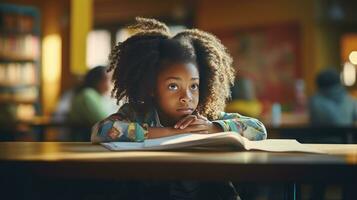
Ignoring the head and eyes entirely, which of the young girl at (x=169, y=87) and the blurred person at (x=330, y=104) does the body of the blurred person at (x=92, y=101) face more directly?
the blurred person

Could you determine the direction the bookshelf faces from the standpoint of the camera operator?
facing the viewer and to the right of the viewer

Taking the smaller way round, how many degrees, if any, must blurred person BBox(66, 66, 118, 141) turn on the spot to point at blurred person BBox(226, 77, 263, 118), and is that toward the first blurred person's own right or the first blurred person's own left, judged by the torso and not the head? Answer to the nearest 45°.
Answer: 0° — they already face them

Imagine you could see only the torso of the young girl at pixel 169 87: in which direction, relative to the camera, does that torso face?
toward the camera

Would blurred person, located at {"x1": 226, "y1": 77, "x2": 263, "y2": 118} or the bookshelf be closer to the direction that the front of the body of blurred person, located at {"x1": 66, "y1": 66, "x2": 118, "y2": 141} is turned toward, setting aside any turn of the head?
the blurred person

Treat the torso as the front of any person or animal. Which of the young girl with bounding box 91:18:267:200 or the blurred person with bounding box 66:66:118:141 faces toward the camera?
the young girl
